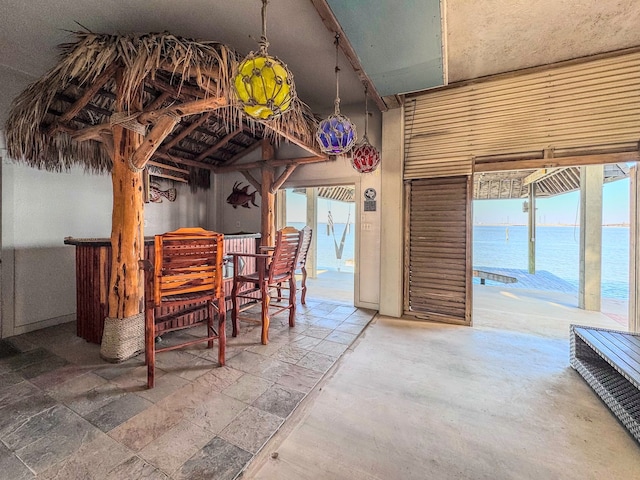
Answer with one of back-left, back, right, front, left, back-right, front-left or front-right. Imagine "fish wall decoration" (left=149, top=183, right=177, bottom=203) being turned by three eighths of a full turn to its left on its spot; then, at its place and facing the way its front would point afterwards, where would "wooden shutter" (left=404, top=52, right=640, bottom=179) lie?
front

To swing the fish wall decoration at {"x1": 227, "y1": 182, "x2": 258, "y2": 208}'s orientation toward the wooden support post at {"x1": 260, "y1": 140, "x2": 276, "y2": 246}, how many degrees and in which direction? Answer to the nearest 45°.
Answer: approximately 135° to its left

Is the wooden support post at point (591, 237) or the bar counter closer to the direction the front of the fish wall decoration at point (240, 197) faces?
the bar counter

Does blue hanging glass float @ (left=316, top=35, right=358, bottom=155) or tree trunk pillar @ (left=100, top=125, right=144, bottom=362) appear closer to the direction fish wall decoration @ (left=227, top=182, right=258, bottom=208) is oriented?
the tree trunk pillar

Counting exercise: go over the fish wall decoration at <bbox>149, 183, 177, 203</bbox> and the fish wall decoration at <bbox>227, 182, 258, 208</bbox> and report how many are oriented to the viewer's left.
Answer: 2

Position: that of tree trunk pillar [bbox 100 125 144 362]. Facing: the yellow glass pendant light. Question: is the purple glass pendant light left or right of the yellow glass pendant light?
left

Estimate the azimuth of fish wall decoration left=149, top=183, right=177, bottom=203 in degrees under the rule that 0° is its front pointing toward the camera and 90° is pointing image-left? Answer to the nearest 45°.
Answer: approximately 90°

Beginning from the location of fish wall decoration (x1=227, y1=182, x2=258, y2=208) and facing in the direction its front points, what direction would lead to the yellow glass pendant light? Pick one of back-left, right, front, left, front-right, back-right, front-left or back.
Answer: left

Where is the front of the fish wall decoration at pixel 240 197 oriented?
to the viewer's left

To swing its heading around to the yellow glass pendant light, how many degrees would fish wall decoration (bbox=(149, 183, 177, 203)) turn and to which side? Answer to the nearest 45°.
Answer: approximately 90° to its left

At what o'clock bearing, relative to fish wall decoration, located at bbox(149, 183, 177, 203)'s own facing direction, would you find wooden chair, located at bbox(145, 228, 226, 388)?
The wooden chair is roughly at 9 o'clock from the fish wall decoration.
